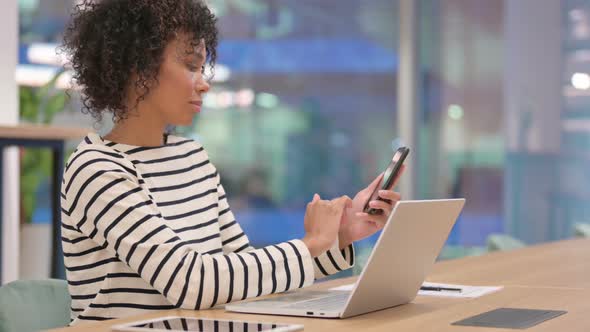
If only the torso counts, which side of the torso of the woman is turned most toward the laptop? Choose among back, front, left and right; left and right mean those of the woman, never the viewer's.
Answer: front

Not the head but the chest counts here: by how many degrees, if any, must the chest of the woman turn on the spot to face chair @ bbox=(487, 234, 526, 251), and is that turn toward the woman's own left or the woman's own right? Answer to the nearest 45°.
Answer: approximately 90° to the woman's own left

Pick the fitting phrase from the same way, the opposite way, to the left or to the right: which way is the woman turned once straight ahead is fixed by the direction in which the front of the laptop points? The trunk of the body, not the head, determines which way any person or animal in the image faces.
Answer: the opposite way

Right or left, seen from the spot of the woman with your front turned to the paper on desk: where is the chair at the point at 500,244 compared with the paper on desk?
left

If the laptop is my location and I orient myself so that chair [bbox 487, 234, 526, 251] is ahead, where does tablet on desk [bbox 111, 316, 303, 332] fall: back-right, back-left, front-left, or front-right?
back-left

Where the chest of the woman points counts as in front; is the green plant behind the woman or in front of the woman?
behind

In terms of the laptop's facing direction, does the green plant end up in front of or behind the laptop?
in front

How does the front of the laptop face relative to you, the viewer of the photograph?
facing away from the viewer and to the left of the viewer

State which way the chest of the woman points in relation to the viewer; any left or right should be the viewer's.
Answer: facing the viewer and to the right of the viewer

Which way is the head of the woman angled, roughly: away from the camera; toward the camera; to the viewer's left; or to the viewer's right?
to the viewer's right
